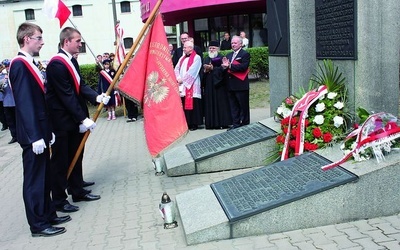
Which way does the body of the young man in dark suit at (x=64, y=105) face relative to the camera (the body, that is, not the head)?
to the viewer's right

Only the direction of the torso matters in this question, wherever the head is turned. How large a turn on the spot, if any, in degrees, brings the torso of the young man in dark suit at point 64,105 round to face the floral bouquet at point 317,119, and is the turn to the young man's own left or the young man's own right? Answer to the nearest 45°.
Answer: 0° — they already face it

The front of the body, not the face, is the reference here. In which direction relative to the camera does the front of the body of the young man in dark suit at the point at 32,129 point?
to the viewer's right

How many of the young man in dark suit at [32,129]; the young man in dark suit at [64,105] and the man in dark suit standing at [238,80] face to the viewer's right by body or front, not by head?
2

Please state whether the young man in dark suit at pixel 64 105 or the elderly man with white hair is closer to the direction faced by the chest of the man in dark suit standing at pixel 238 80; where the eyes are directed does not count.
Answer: the young man in dark suit

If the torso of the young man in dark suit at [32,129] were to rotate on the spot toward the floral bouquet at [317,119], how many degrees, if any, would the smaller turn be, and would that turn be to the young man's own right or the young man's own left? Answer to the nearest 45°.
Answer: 0° — they already face it

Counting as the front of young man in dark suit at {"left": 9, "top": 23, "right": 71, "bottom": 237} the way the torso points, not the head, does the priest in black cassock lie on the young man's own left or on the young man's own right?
on the young man's own left

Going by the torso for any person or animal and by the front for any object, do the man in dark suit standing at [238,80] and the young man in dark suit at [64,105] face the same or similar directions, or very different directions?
very different directions

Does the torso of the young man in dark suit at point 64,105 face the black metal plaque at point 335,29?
yes

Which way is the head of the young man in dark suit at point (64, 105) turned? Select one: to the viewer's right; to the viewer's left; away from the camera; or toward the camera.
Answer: to the viewer's right
